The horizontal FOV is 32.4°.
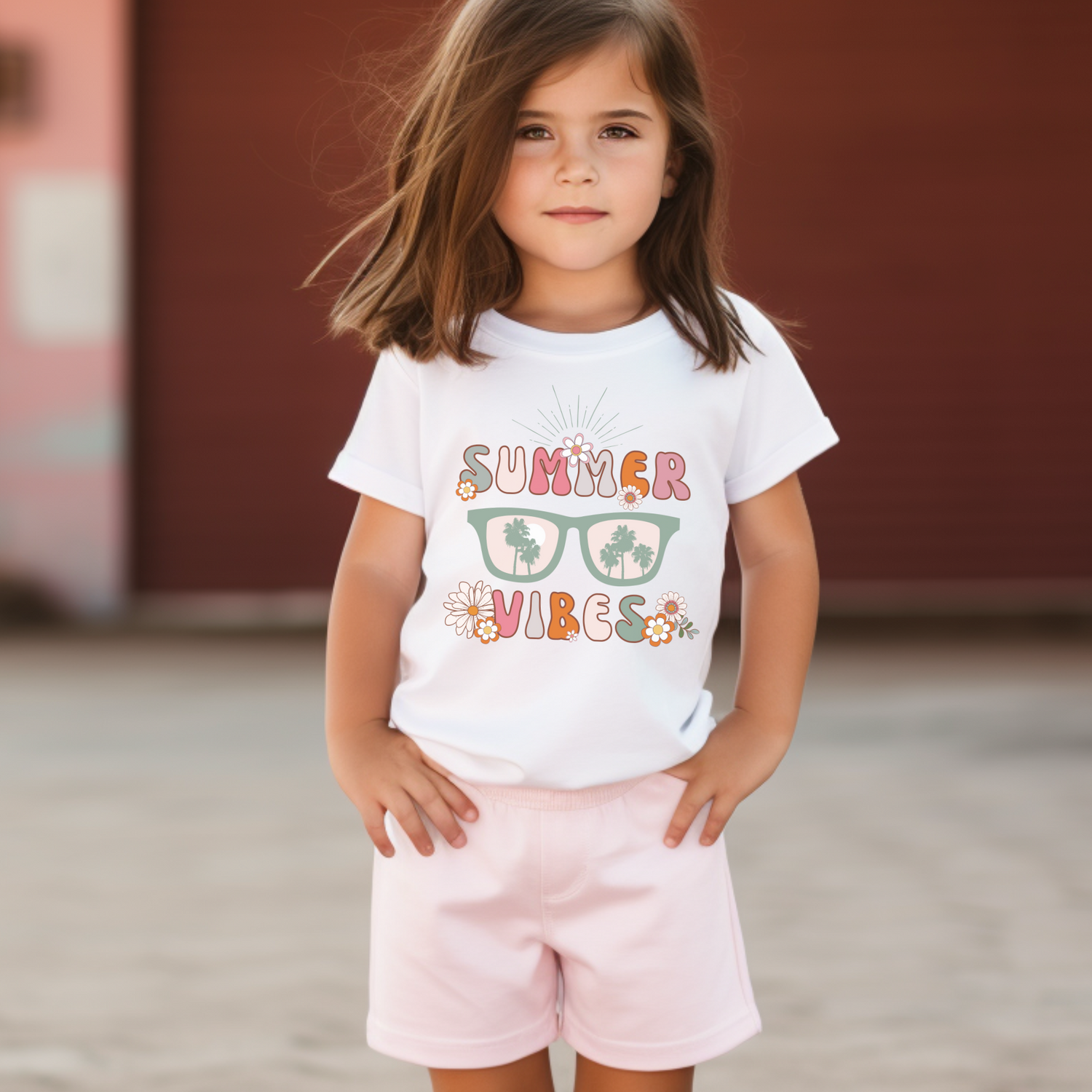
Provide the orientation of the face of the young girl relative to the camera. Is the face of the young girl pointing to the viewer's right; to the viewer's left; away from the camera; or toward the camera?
toward the camera

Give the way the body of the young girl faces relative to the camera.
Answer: toward the camera
